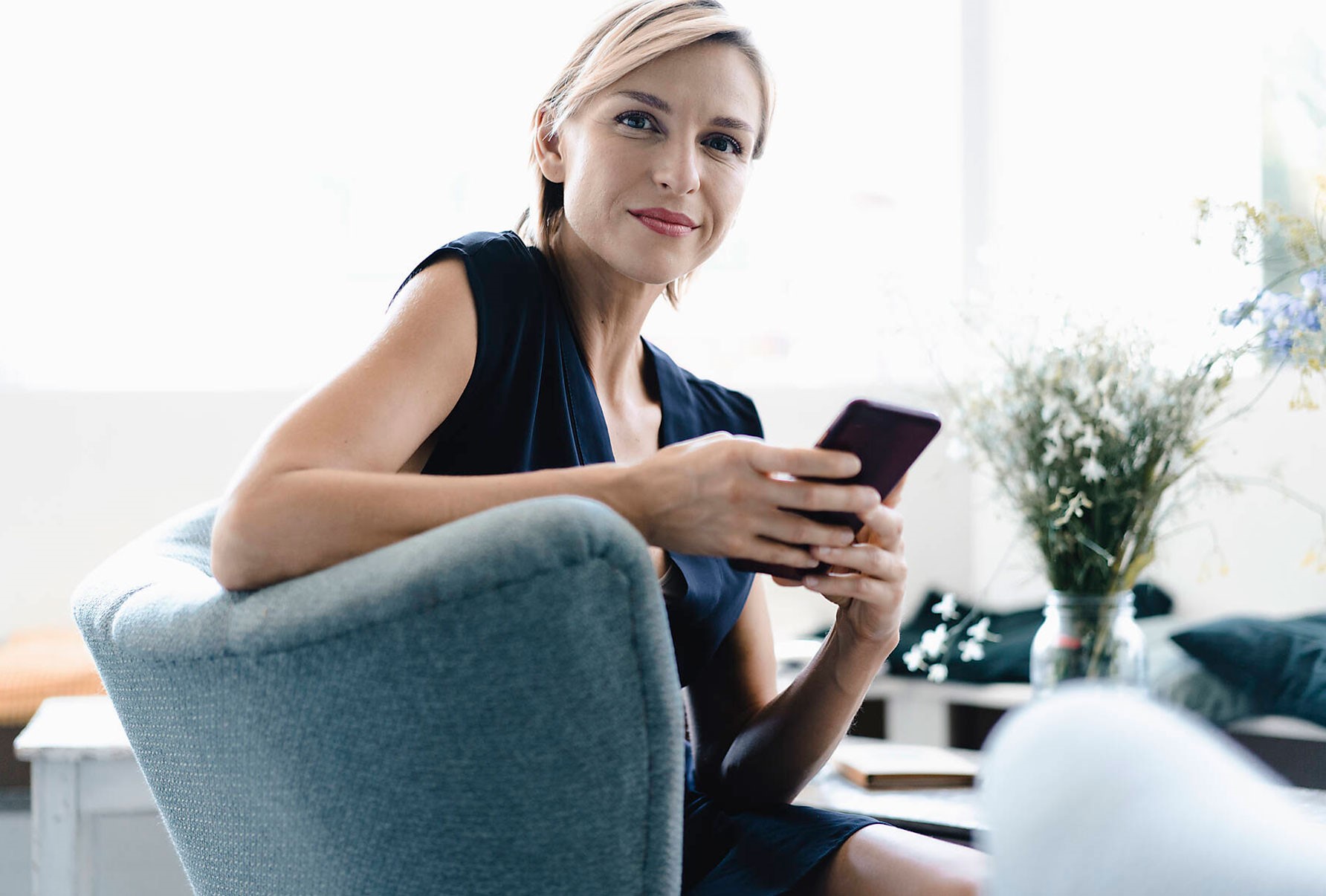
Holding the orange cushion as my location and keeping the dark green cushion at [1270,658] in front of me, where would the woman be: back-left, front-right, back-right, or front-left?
front-right

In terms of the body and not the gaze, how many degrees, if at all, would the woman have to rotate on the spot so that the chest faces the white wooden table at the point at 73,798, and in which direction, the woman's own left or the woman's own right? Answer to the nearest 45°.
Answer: approximately 180°

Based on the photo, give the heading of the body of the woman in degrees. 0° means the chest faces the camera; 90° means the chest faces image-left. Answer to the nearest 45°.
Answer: approximately 315°

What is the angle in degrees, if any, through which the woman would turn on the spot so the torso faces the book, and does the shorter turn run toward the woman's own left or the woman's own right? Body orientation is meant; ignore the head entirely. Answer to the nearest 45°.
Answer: approximately 90° to the woman's own left

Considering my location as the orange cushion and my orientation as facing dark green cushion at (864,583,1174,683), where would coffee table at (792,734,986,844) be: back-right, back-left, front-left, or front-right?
front-right

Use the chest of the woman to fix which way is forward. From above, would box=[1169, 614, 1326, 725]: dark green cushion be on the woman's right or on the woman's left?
on the woman's left

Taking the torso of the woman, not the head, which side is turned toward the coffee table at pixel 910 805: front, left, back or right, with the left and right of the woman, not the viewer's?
left

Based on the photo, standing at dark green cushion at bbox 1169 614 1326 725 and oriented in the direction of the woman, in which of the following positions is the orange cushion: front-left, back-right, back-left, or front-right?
front-right

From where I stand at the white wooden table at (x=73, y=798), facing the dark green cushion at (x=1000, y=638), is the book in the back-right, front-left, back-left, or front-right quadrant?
front-right
